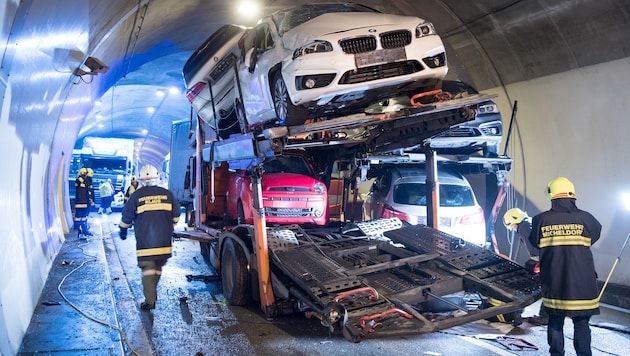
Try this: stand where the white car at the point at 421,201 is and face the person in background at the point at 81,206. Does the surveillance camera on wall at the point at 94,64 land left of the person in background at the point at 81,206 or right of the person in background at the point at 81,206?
left

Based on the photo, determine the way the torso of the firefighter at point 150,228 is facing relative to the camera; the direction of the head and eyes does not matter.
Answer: away from the camera

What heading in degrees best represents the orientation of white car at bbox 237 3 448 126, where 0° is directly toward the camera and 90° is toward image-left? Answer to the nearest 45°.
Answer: approximately 315°

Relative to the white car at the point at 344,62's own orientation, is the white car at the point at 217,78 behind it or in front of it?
behind

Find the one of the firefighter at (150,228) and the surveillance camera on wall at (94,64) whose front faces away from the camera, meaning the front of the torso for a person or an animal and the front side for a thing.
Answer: the firefighter
